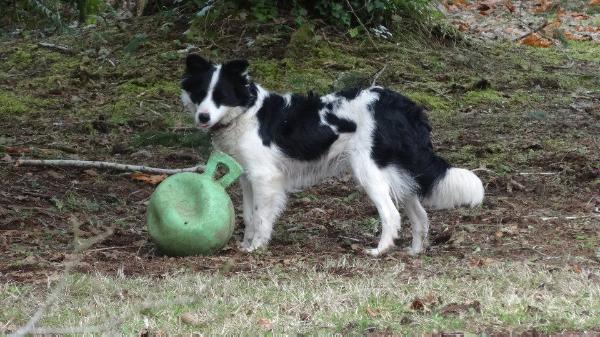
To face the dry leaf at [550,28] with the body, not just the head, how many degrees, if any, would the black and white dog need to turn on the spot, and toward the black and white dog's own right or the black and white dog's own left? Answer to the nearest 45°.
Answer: approximately 90° to the black and white dog's own right

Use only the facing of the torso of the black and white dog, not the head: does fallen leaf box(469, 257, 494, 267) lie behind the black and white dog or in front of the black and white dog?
behind

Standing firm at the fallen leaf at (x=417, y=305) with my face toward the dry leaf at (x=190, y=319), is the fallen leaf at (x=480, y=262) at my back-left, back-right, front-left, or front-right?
back-right

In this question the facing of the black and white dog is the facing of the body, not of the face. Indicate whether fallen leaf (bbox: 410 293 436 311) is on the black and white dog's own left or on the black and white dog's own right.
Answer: on the black and white dog's own left

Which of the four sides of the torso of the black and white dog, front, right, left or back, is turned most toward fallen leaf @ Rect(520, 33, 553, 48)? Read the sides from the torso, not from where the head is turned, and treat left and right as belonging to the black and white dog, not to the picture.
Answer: right

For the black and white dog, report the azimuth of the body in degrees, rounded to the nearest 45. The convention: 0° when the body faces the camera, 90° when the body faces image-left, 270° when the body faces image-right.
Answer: approximately 90°

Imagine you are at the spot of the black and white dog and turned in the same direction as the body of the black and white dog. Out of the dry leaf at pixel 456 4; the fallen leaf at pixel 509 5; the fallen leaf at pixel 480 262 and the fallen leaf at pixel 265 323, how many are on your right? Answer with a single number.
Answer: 2

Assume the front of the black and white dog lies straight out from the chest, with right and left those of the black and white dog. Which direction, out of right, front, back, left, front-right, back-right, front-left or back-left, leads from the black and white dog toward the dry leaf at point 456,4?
right

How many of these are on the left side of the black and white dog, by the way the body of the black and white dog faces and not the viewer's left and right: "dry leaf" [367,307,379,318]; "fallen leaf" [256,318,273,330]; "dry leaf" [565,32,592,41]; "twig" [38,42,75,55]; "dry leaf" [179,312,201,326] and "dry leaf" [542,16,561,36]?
3

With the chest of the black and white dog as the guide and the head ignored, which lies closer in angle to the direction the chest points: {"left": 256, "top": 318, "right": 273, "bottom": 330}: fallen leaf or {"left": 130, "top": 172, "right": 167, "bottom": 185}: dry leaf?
the dry leaf

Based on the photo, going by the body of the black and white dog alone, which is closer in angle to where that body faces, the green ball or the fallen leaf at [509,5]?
the green ball

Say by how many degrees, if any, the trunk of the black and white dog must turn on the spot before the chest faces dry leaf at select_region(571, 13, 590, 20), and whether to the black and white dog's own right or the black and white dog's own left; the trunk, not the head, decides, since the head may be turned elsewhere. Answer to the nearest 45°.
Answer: approximately 90° to the black and white dog's own right

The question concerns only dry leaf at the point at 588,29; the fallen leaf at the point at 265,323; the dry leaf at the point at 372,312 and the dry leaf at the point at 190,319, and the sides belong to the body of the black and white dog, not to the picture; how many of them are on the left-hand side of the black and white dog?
3

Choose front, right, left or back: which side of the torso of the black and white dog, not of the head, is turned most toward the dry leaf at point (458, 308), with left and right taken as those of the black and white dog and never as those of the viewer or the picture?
left
